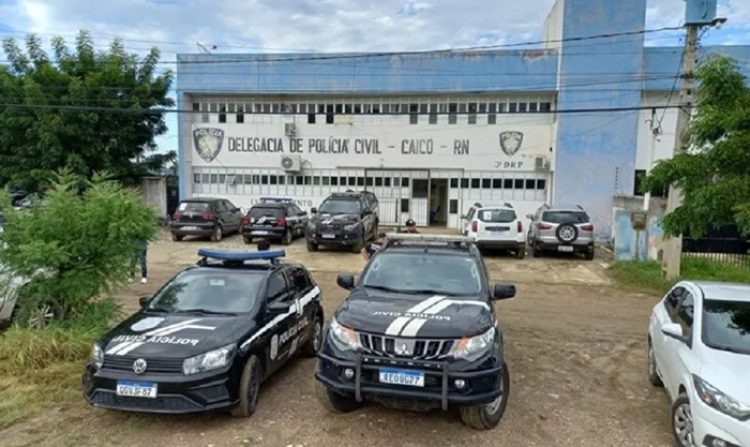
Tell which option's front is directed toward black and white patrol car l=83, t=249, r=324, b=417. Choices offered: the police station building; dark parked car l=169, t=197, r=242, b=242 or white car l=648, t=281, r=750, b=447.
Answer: the police station building

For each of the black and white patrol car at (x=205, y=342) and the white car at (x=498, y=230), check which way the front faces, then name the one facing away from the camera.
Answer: the white car

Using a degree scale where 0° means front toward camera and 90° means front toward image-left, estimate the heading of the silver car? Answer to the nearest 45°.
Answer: approximately 180°

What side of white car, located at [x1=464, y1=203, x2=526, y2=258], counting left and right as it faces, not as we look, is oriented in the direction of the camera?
back

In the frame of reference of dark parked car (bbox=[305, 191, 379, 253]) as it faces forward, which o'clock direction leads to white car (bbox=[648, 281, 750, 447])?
The white car is roughly at 10 o'clock from the dark parked car.

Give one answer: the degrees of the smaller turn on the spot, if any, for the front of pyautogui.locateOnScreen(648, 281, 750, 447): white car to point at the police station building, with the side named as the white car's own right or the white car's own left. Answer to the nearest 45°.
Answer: approximately 180°

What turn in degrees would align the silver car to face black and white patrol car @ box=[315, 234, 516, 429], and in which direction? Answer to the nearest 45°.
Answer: approximately 180°

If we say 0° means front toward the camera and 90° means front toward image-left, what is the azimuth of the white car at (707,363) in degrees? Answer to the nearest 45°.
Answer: approximately 315°

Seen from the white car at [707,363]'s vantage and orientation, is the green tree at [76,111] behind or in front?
behind
